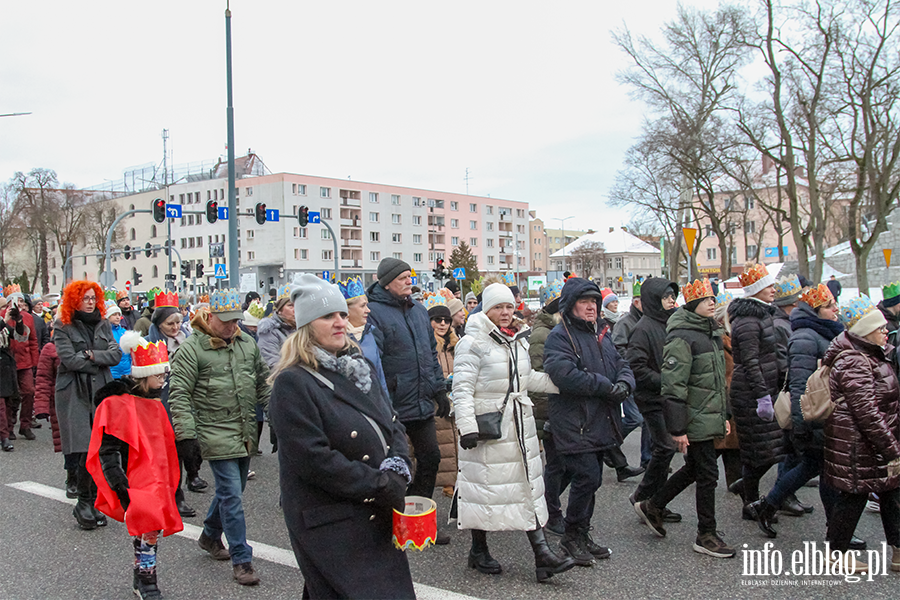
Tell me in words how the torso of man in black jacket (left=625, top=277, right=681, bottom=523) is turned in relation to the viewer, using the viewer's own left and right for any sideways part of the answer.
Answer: facing to the right of the viewer

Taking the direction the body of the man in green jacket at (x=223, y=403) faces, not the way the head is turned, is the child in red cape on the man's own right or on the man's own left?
on the man's own right

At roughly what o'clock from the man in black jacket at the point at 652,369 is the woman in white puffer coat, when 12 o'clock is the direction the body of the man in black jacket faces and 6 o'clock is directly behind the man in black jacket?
The woman in white puffer coat is roughly at 4 o'clock from the man in black jacket.

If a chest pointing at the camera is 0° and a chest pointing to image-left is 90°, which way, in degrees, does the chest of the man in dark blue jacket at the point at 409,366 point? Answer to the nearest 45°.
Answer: approximately 315°

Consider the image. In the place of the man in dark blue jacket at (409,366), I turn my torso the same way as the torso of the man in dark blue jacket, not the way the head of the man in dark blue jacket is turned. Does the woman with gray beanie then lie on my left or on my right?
on my right

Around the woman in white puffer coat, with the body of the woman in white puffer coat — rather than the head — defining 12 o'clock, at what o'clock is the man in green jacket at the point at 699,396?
The man in green jacket is roughly at 10 o'clock from the woman in white puffer coat.

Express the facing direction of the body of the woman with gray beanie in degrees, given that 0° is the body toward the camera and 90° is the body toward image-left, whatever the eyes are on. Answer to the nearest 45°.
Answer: approximately 315°

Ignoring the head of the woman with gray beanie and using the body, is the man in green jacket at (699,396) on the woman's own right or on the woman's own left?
on the woman's own left

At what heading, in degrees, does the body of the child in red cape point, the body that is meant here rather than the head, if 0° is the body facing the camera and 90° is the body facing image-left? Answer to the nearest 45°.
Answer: approximately 315°
